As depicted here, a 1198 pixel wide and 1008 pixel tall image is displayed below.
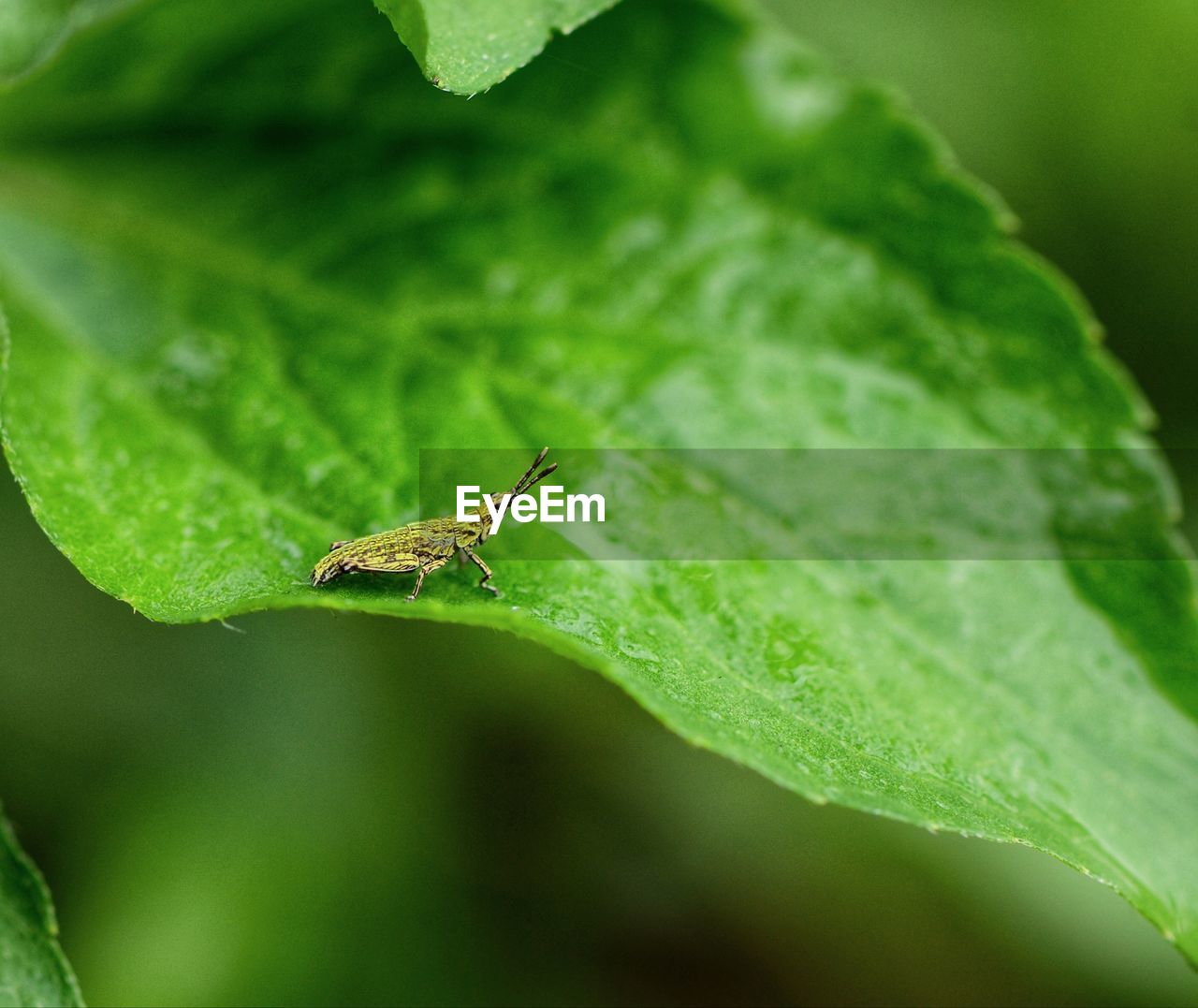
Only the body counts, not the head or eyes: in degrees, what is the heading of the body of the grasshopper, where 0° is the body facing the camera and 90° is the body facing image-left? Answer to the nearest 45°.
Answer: approximately 270°

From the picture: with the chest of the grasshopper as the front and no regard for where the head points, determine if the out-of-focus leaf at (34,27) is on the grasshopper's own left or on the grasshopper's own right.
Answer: on the grasshopper's own left
